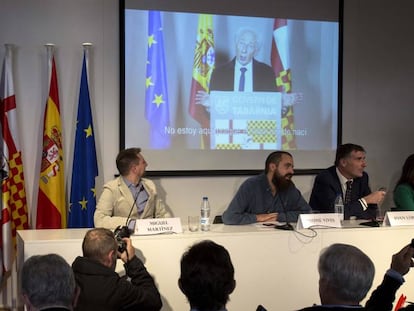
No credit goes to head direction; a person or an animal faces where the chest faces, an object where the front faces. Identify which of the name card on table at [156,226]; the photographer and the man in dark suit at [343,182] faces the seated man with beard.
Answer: the photographer

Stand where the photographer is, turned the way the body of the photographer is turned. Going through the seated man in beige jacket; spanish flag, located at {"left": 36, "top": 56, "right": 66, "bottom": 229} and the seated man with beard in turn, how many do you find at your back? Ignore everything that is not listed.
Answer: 0

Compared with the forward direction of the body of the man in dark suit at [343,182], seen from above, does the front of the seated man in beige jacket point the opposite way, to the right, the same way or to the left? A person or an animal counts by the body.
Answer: the same way

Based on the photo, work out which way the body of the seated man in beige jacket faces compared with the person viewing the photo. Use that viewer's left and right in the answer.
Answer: facing the viewer and to the right of the viewer

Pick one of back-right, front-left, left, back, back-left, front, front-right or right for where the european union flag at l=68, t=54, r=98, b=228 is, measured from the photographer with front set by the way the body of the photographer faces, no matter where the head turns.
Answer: front-left

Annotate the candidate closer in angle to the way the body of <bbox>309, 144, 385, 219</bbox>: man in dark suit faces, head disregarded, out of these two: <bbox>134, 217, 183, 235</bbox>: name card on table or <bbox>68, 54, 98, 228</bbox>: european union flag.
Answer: the name card on table

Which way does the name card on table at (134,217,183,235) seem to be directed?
toward the camera

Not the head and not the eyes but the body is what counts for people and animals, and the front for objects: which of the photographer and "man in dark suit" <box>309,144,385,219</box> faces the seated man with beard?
the photographer

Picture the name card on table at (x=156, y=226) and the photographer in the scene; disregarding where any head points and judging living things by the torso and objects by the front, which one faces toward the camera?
the name card on table

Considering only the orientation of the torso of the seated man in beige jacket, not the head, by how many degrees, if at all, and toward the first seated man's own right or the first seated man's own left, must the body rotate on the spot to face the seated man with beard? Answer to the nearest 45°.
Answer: approximately 45° to the first seated man's own left

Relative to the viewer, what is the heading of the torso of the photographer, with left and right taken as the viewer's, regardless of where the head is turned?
facing away from the viewer and to the right of the viewer

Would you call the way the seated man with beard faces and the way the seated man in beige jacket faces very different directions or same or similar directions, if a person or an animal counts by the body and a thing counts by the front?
same or similar directions

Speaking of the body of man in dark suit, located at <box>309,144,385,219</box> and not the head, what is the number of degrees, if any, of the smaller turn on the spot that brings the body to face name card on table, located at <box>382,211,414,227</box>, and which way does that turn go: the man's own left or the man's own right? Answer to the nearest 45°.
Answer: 0° — they already face it

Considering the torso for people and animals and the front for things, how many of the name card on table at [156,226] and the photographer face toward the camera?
1
